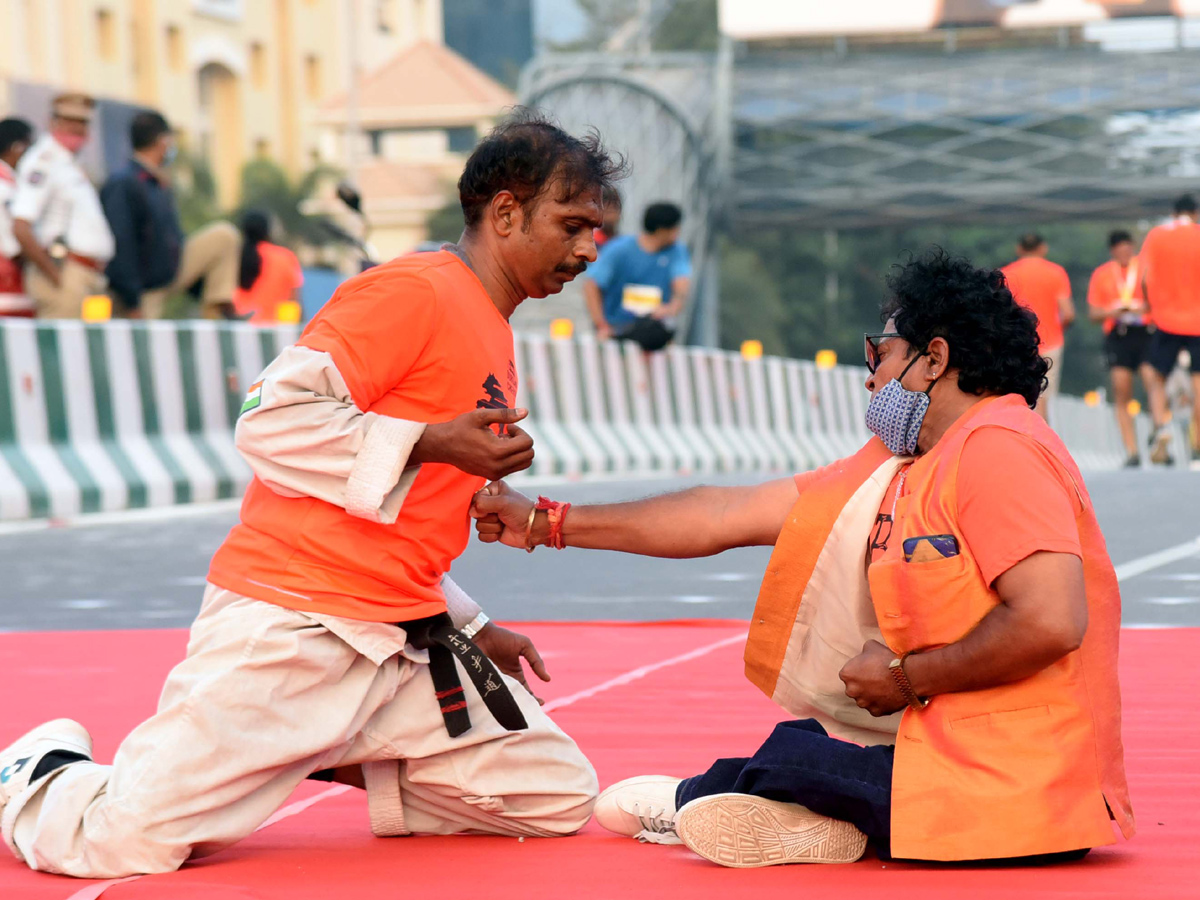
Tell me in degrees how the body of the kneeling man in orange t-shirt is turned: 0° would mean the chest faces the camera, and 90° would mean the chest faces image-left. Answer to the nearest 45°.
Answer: approximately 270°

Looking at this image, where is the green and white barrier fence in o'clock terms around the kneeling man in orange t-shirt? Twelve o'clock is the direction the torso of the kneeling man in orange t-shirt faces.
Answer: The green and white barrier fence is roughly at 9 o'clock from the kneeling man in orange t-shirt.

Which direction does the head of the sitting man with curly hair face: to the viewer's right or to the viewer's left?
to the viewer's left

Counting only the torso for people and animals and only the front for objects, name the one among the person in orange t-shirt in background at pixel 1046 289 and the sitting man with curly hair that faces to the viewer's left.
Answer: the sitting man with curly hair

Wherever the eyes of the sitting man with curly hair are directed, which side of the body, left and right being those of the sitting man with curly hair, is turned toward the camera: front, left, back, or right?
left

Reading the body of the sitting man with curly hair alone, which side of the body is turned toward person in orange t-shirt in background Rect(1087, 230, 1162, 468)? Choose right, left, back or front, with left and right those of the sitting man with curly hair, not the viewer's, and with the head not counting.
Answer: right

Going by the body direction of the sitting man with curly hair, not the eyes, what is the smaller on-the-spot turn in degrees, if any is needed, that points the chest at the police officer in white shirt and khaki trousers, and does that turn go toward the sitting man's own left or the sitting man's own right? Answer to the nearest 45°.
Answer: approximately 45° to the sitting man's own right

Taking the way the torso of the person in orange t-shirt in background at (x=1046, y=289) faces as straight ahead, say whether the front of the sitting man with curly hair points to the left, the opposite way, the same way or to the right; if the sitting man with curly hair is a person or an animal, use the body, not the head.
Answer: to the left

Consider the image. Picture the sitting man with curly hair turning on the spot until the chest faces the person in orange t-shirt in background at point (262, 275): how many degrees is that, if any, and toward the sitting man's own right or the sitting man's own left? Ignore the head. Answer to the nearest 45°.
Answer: approximately 90° to the sitting man's own right

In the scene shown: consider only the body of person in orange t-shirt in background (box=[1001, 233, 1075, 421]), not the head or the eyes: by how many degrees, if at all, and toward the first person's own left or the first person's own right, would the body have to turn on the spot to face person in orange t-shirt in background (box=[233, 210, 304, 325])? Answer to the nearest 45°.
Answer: approximately 90° to the first person's own left

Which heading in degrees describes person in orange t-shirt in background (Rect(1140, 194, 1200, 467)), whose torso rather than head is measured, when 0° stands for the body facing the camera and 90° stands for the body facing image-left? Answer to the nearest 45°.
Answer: approximately 180°

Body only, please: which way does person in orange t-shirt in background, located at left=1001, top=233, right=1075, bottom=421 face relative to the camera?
away from the camera

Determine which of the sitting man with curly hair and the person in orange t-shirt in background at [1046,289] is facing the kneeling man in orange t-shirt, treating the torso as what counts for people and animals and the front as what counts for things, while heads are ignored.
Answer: the sitting man with curly hair
